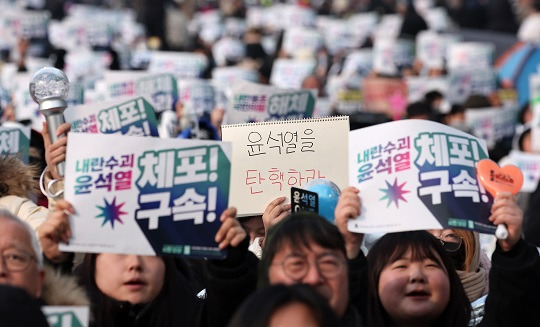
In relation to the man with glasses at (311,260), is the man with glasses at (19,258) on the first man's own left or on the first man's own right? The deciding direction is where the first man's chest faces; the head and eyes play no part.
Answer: on the first man's own right

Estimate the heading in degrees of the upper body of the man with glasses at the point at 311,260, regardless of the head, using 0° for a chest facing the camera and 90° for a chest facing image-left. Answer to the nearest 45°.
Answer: approximately 0°
